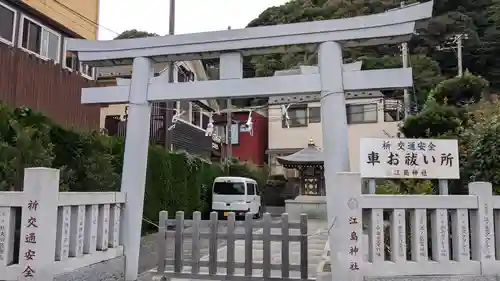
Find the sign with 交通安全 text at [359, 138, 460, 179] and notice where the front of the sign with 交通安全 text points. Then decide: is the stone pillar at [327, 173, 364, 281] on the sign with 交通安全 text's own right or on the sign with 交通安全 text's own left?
on the sign with 交通安全 text's own right

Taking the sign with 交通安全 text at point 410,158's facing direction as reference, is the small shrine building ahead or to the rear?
to the rear

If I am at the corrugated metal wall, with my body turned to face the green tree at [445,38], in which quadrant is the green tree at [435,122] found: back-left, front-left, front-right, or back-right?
front-right

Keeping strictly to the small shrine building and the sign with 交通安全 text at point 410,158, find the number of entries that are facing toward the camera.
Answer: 2

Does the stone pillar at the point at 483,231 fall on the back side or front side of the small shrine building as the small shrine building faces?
on the front side

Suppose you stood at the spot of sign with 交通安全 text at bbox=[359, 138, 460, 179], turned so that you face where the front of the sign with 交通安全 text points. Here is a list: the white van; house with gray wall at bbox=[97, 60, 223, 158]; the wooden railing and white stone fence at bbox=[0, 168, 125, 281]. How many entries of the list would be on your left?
0

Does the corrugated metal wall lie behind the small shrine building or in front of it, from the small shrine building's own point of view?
in front

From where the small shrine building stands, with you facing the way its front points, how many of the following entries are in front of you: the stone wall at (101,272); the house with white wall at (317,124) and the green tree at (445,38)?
1

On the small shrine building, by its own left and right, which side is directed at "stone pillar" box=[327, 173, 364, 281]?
front

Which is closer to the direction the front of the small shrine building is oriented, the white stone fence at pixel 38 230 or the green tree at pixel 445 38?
the white stone fence

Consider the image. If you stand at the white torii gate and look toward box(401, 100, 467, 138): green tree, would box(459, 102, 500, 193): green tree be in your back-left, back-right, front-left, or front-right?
front-right

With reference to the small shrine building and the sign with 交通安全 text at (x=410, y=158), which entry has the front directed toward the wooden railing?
the small shrine building

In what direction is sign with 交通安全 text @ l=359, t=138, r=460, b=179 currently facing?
toward the camera

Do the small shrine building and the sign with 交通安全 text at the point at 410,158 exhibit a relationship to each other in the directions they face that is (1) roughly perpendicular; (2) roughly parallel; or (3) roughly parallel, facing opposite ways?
roughly parallel

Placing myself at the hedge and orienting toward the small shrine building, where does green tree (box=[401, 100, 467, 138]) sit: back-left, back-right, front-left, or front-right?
front-right
